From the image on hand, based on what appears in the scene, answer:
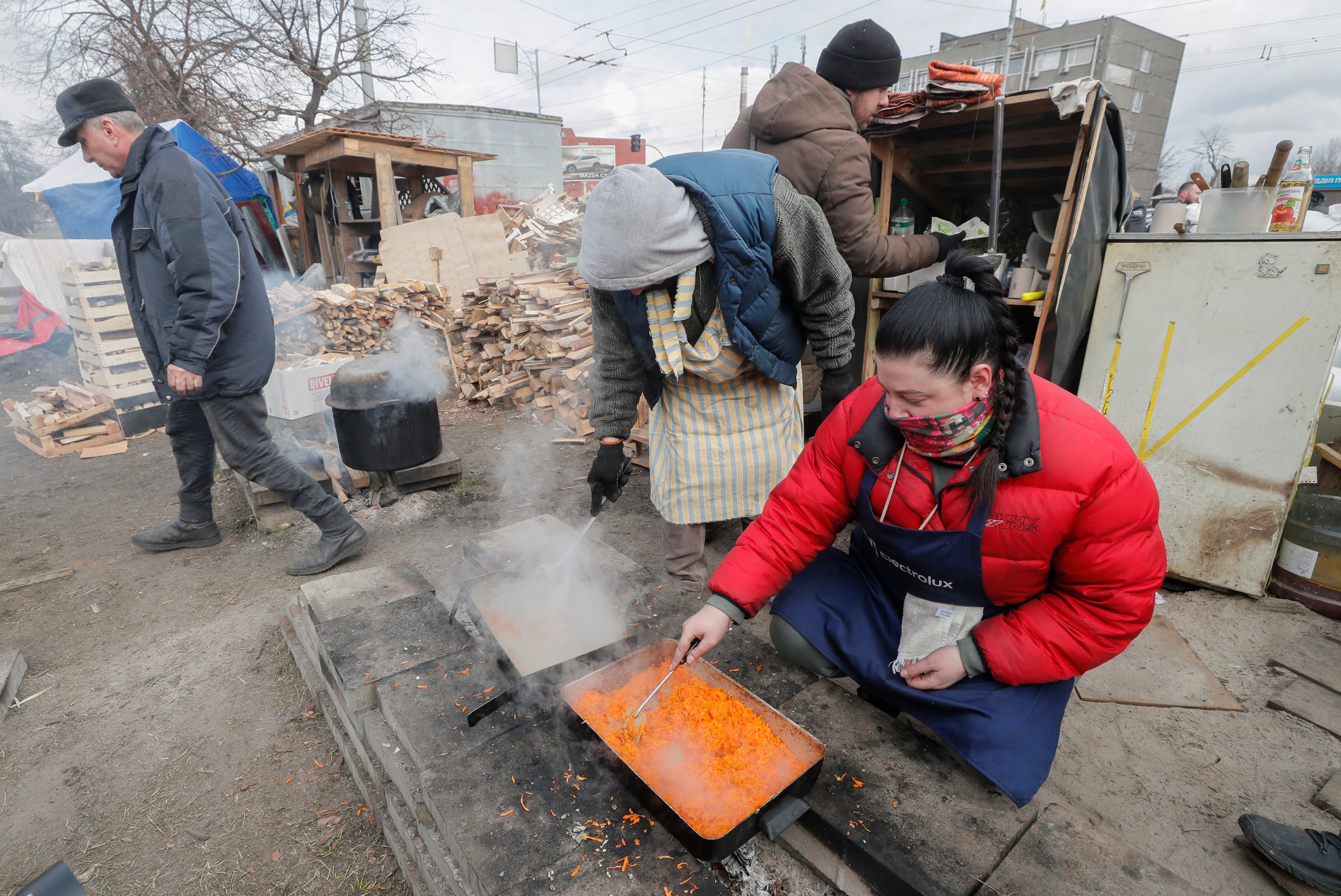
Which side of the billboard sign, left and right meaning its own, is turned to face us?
front

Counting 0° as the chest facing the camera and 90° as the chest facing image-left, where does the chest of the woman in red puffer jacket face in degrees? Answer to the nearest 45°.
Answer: approximately 45°

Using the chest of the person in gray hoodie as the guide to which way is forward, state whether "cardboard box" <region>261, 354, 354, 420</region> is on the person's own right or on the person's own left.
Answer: on the person's own right

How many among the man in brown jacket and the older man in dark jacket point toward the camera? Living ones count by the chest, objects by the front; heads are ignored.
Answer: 0

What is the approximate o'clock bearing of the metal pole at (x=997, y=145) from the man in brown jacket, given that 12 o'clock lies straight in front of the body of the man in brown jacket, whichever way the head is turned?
The metal pole is roughly at 12 o'clock from the man in brown jacket.

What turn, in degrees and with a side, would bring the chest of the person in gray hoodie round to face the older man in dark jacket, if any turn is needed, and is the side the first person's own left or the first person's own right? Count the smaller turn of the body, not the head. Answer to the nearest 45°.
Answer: approximately 45° to the first person's own right

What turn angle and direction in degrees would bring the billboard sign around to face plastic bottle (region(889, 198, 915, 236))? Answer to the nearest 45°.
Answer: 0° — it already faces it

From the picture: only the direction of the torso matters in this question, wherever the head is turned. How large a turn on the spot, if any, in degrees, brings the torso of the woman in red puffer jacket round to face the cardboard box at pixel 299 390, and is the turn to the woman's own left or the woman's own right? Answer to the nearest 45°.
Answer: approximately 90° to the woman's own right

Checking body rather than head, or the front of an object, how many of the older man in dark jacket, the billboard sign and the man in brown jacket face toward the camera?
1
